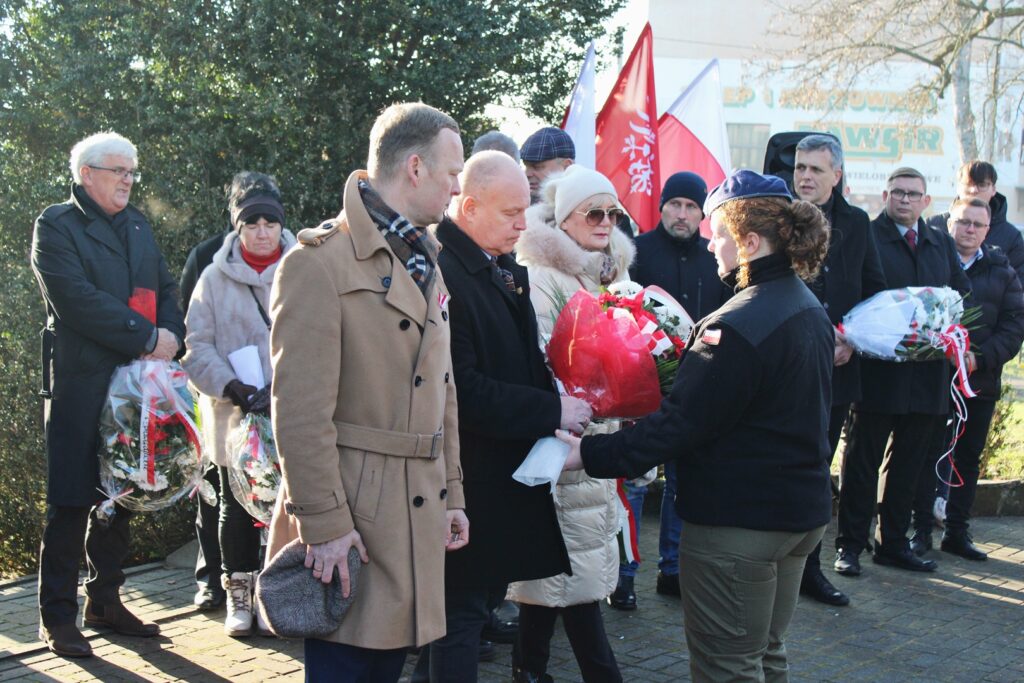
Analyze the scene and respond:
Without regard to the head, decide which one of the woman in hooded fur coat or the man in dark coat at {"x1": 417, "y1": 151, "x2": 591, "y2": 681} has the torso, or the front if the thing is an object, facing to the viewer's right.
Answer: the man in dark coat

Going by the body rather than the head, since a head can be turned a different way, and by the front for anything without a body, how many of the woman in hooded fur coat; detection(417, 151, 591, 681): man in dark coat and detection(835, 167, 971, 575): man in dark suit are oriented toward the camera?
2

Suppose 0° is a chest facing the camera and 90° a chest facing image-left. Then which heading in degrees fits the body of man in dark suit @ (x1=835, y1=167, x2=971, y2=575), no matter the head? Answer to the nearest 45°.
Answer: approximately 0°

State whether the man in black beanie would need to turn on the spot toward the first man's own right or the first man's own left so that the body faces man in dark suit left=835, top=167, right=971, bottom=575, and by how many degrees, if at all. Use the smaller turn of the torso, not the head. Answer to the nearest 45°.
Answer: approximately 90° to the first man's own left

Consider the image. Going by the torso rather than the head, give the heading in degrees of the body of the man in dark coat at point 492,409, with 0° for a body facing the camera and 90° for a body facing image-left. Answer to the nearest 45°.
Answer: approximately 270°
